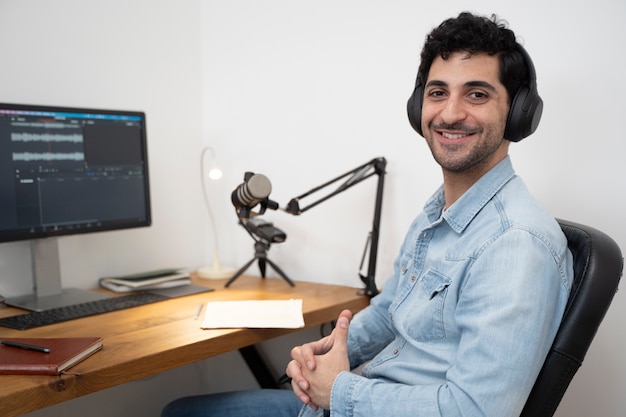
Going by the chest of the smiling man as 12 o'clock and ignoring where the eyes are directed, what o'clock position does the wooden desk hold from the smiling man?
The wooden desk is roughly at 2 o'clock from the smiling man.

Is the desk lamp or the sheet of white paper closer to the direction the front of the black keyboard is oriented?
the sheet of white paper

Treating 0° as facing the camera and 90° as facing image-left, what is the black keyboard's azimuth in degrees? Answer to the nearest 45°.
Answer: approximately 315°

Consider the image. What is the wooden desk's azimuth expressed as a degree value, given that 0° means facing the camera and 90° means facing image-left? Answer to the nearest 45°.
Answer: approximately 315°

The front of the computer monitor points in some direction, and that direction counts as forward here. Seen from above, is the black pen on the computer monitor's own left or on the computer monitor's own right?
on the computer monitor's own right
